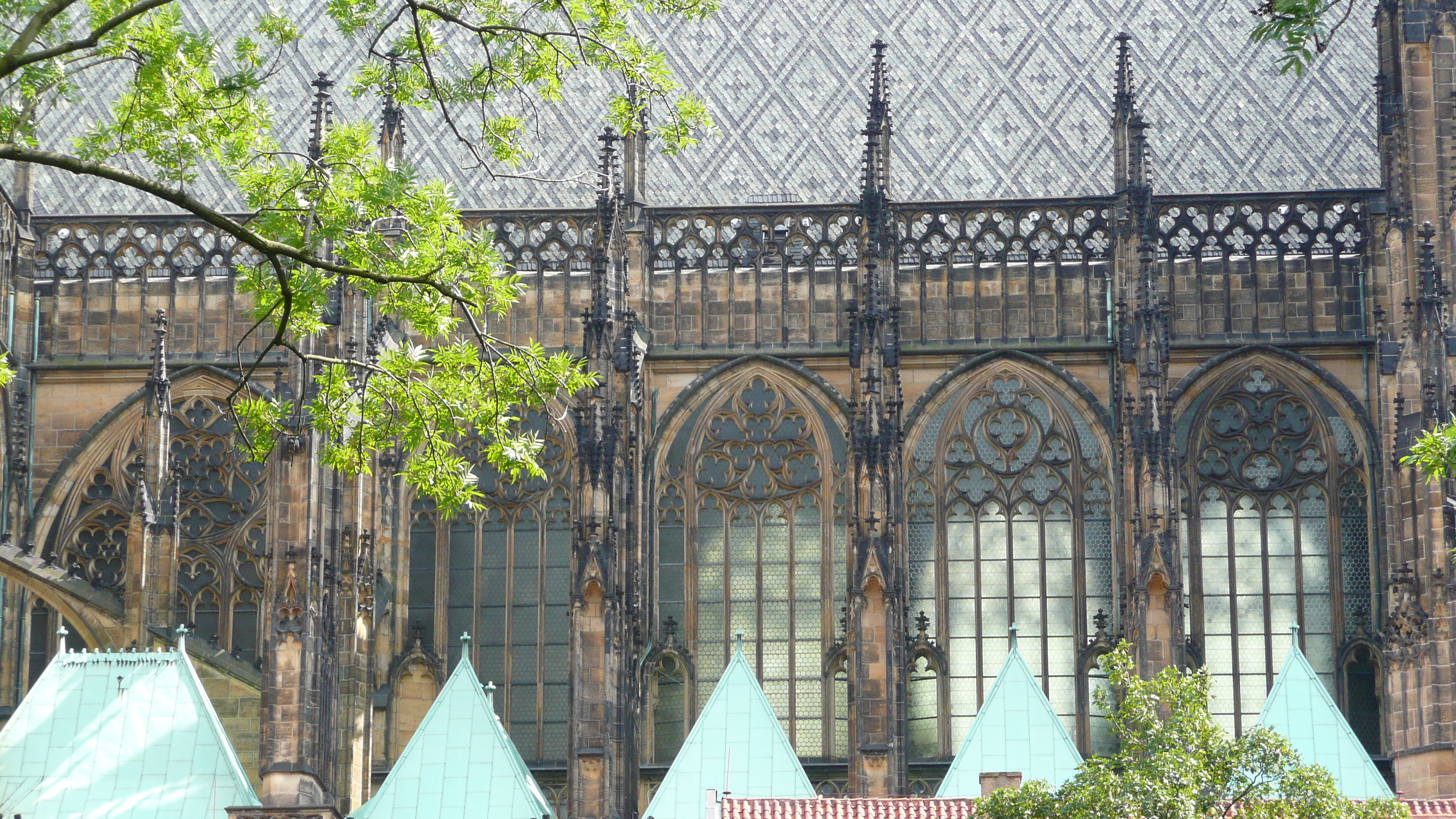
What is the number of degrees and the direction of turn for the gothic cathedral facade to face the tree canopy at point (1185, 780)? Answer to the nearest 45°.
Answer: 0° — it already faces it

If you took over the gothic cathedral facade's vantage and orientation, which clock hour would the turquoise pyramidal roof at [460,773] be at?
The turquoise pyramidal roof is roughly at 2 o'clock from the gothic cathedral facade.

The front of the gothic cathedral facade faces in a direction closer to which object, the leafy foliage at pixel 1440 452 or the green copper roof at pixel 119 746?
the leafy foliage

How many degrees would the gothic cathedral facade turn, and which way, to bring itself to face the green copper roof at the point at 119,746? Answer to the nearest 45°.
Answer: approximately 90° to its right

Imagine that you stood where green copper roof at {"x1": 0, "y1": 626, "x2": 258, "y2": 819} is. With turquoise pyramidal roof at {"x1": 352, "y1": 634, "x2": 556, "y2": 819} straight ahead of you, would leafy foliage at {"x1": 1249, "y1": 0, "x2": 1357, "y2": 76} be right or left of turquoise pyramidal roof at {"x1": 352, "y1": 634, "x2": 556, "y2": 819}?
right

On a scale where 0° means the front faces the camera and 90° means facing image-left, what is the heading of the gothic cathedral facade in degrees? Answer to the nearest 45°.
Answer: approximately 0°
